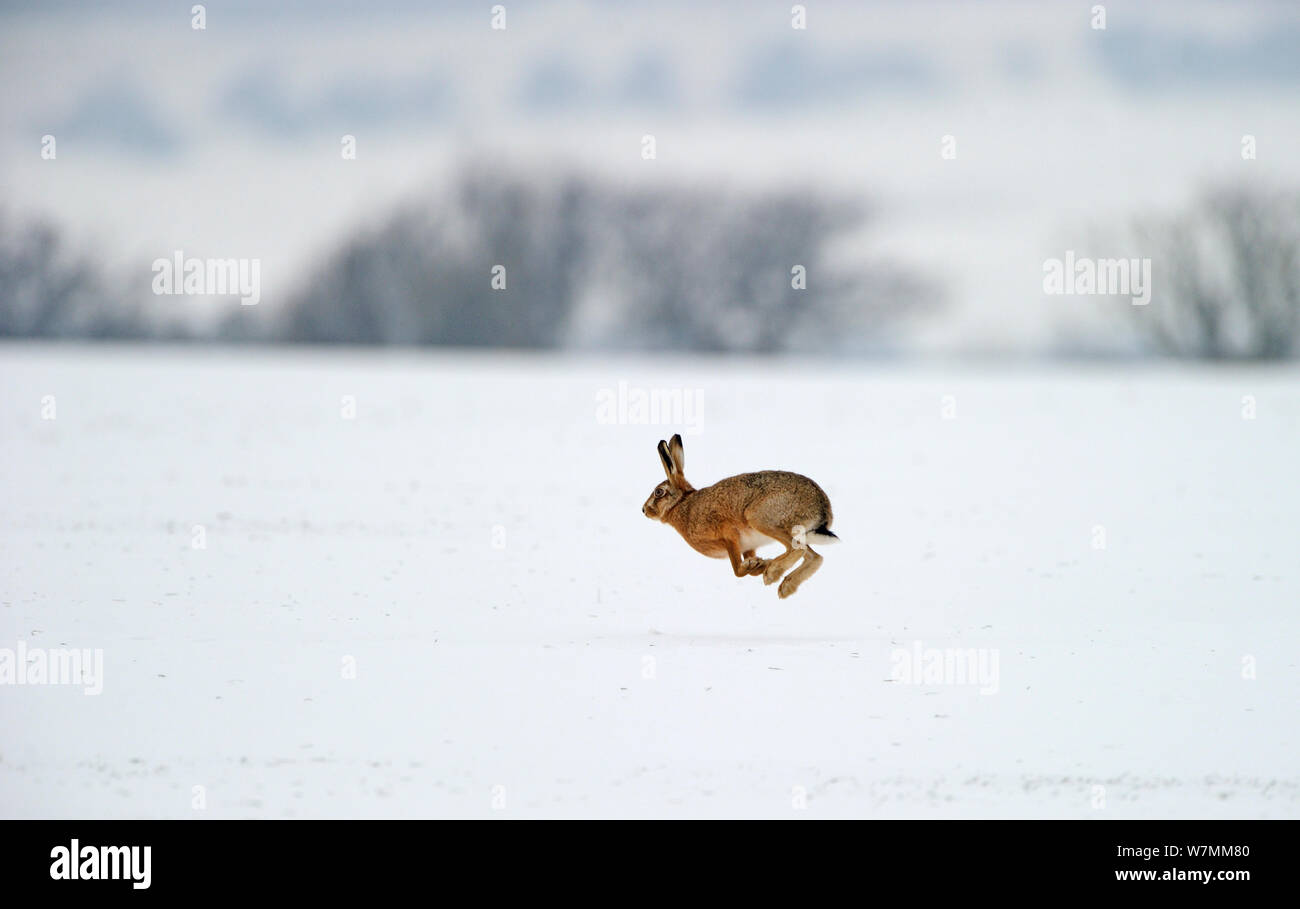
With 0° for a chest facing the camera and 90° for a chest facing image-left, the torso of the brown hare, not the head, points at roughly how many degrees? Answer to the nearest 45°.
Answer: approximately 90°
